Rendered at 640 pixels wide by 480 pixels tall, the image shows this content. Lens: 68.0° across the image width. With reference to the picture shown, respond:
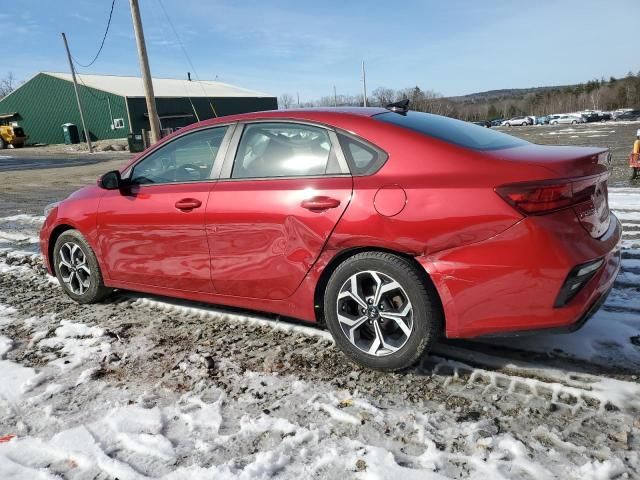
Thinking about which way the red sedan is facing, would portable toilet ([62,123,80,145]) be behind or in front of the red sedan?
in front

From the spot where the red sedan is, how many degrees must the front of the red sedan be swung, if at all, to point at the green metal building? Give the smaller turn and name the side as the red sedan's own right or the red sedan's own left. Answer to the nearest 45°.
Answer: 0° — it already faces it

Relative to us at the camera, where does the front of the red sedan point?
facing away from the viewer and to the left of the viewer

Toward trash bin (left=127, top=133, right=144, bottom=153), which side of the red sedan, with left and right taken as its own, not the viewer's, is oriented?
front

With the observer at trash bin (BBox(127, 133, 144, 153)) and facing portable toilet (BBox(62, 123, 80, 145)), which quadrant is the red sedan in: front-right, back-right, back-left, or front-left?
back-left
